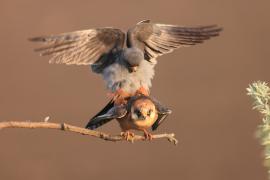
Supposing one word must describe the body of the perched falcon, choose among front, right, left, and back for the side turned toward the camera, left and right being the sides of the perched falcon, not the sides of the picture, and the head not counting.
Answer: front

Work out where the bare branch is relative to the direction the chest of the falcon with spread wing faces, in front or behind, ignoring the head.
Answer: in front

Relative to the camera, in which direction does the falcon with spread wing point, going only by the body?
toward the camera
